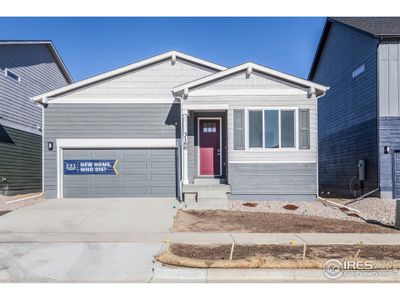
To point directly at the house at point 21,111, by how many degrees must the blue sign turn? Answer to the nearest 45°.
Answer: approximately 135° to its right

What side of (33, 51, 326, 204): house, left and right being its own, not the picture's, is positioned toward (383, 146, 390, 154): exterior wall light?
left

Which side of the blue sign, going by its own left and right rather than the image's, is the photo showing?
front

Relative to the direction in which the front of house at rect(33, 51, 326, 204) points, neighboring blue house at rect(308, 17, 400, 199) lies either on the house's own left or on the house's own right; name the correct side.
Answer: on the house's own left

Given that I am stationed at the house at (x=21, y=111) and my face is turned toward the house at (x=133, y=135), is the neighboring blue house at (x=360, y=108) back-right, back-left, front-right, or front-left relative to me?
front-left

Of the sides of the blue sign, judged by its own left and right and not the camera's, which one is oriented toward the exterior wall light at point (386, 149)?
left

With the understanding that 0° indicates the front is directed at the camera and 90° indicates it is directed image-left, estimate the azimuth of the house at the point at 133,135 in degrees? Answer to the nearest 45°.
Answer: approximately 0°

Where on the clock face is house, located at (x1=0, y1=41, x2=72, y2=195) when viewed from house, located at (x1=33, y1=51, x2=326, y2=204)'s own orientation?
house, located at (x1=0, y1=41, x2=72, y2=195) is roughly at 4 o'clock from house, located at (x1=33, y1=51, x2=326, y2=204).

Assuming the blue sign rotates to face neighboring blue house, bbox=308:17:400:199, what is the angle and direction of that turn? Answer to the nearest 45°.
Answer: approximately 90° to its left
